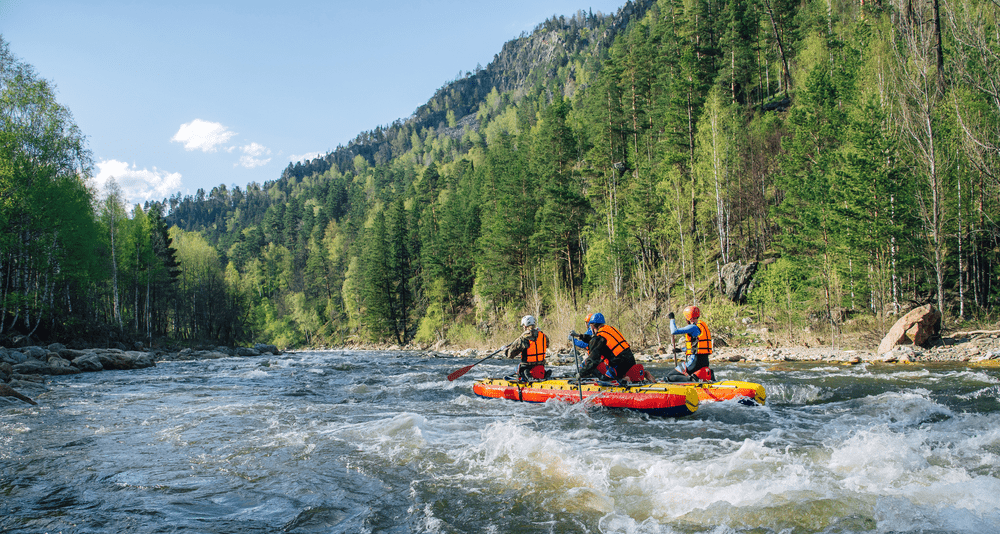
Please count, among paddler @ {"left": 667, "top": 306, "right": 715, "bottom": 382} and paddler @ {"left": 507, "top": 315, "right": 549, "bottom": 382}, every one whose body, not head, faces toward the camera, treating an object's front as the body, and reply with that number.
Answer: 0

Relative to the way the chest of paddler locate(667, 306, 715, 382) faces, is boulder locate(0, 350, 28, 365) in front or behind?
in front

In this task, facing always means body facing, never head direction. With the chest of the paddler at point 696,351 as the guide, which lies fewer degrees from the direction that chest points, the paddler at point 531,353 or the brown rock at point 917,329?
the paddler

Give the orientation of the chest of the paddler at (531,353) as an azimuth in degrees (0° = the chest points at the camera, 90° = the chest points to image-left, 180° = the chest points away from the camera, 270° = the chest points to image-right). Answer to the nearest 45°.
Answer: approximately 135°

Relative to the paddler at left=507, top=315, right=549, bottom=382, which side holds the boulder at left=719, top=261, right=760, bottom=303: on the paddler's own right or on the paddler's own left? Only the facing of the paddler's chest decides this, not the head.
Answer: on the paddler's own right

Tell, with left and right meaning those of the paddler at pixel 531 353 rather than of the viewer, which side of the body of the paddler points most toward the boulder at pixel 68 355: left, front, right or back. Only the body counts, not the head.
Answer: front

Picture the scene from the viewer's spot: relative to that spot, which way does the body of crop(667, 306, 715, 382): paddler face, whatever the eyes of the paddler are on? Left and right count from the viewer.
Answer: facing to the left of the viewer
